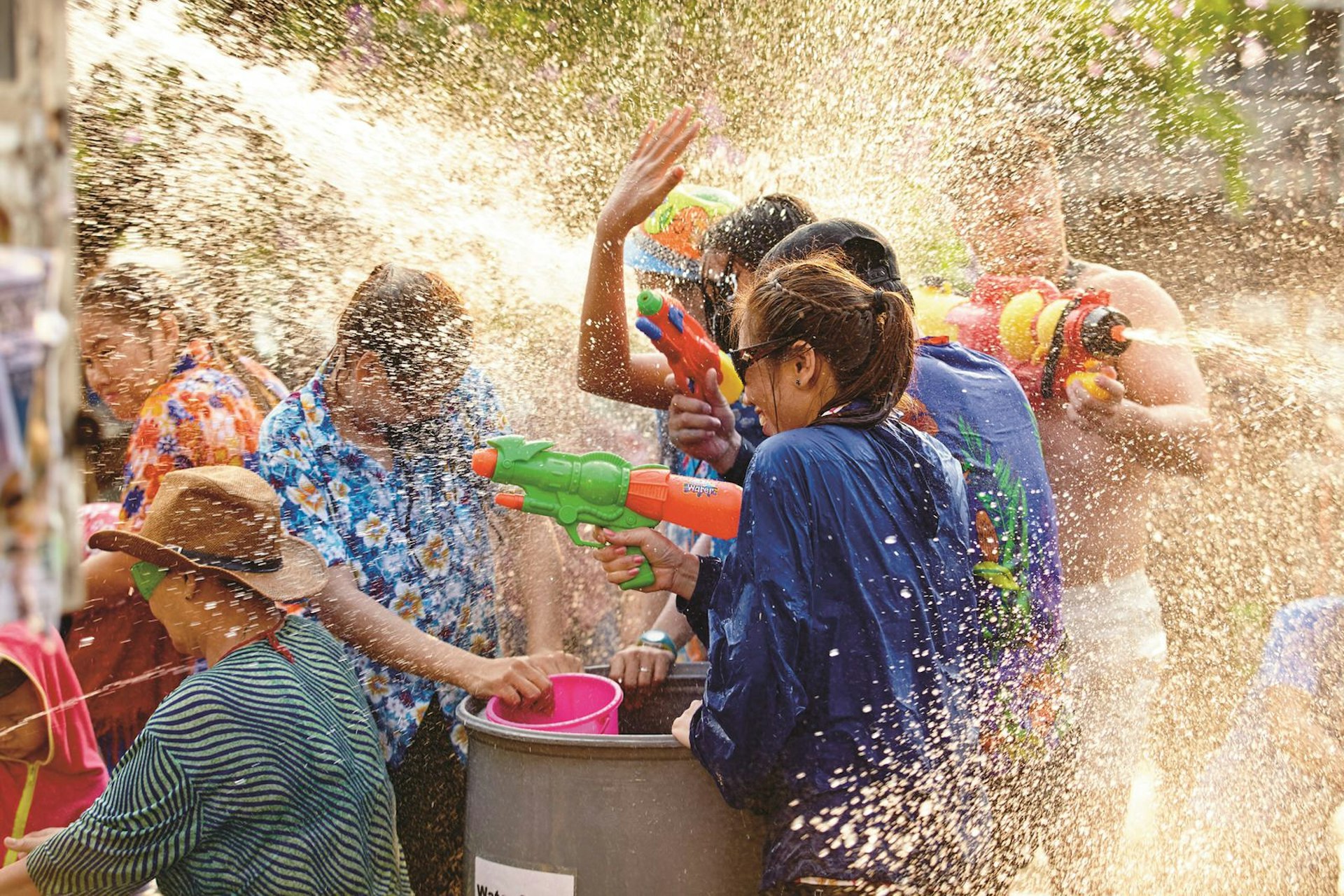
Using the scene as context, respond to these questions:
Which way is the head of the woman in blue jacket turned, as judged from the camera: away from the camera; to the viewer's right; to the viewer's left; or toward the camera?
to the viewer's left

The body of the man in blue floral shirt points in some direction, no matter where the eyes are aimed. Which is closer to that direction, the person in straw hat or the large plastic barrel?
the large plastic barrel

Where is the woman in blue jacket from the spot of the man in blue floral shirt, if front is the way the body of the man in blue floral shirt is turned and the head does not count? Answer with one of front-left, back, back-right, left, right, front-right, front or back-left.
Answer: front

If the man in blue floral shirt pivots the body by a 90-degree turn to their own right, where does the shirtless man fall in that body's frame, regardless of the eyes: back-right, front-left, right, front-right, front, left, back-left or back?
back-left

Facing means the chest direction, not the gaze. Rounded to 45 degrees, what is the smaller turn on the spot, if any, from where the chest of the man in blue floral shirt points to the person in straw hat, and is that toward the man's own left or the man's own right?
approximately 90° to the man's own right

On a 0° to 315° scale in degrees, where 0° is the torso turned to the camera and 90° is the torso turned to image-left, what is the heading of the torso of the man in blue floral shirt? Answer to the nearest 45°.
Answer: approximately 315°

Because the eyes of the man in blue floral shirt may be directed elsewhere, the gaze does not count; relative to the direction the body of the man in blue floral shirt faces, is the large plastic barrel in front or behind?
in front
